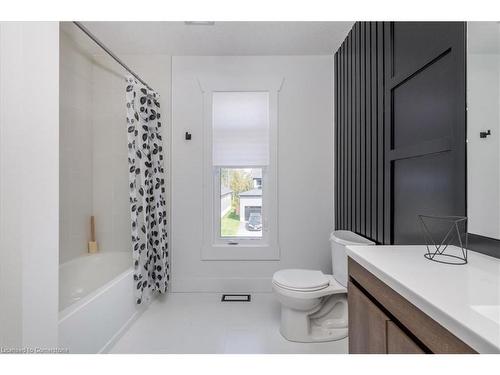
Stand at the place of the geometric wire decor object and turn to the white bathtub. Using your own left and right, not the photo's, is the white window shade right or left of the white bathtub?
right

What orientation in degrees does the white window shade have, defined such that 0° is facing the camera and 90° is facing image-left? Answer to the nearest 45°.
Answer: approximately 0°

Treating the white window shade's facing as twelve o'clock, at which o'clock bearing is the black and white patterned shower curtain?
The black and white patterned shower curtain is roughly at 2 o'clock from the white window shade.

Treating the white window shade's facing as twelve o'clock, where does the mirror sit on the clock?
The mirror is roughly at 11 o'clock from the white window shade.

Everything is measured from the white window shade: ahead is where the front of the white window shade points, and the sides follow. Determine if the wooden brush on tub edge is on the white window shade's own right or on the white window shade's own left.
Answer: on the white window shade's own right

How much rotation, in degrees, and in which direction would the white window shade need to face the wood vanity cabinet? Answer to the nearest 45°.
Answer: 0° — it already faces it
